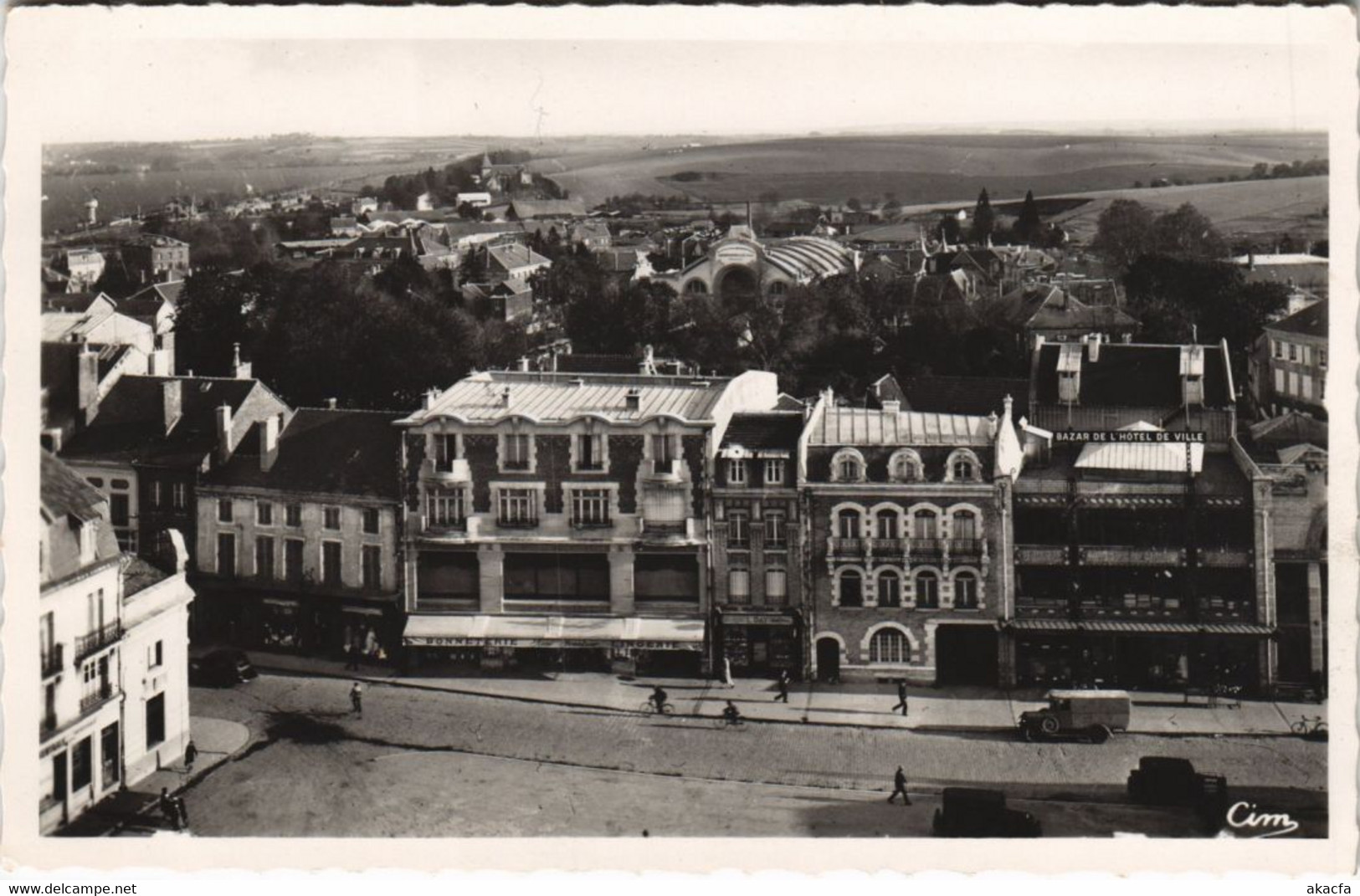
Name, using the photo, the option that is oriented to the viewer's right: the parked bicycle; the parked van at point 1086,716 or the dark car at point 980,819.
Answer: the dark car

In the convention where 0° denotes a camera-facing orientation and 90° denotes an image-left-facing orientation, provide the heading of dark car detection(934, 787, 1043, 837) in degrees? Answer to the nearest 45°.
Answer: approximately 270°

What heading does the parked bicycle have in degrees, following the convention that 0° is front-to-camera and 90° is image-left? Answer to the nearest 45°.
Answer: approximately 90°

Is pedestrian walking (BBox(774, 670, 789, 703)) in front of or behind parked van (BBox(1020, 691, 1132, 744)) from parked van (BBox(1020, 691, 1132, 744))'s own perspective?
in front

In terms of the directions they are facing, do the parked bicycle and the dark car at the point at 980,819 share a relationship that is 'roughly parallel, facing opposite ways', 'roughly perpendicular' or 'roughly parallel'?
roughly parallel, facing opposite ways

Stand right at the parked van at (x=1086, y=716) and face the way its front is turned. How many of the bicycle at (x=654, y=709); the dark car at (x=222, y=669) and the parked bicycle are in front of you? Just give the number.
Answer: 2

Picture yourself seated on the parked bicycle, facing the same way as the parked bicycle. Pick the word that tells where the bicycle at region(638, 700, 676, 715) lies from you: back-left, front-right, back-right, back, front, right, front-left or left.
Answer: front

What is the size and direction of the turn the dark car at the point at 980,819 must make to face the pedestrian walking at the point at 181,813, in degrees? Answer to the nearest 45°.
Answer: approximately 180°

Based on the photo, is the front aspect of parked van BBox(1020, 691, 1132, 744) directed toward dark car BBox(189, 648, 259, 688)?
yes

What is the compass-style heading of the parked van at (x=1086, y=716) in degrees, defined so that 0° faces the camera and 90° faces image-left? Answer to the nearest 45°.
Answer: approximately 90°

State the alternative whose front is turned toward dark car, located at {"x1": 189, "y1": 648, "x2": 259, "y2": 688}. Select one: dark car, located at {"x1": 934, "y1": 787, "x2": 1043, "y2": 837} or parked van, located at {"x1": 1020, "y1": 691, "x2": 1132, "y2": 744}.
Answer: the parked van

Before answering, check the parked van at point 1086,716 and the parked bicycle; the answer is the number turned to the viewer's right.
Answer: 0
